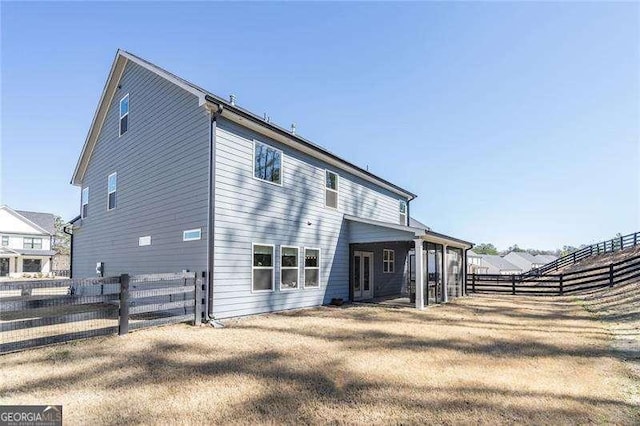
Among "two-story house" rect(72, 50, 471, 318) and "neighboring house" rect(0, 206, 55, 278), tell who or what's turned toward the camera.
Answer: the neighboring house

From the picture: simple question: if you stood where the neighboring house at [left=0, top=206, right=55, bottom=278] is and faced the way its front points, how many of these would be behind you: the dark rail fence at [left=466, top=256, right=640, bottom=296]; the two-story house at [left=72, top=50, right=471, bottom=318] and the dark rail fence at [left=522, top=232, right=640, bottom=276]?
0

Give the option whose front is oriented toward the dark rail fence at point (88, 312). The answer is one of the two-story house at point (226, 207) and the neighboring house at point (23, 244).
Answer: the neighboring house

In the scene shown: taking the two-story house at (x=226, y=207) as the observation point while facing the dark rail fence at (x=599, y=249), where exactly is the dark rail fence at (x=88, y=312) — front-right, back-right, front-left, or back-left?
back-right

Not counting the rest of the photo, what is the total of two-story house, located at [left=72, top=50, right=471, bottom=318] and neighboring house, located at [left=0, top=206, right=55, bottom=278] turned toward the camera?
1

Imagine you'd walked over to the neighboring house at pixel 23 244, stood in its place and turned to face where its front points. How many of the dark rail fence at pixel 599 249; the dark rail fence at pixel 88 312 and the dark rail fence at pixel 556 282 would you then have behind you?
0

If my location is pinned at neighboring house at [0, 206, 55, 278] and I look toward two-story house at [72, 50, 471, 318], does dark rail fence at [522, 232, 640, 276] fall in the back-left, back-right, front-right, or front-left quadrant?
front-left

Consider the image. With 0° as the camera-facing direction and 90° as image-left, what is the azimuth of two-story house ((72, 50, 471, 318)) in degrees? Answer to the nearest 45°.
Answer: approximately 135°

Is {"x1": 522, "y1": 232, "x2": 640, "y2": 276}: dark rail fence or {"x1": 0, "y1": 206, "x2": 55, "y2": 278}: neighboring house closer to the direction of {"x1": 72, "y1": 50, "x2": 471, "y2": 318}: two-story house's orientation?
the neighboring house

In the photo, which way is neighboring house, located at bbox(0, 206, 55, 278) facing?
toward the camera

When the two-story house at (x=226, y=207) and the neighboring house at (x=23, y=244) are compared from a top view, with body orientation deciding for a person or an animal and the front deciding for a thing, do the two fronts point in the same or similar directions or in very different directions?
very different directions

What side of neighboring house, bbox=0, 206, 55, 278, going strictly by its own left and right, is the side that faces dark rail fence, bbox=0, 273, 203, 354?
front

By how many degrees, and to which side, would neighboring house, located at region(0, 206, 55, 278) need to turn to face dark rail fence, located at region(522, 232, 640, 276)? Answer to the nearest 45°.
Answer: approximately 45° to its left

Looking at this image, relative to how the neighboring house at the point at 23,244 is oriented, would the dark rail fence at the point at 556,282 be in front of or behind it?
in front

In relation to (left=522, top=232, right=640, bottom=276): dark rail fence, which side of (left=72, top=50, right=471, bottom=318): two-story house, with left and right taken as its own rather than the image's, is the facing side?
right
